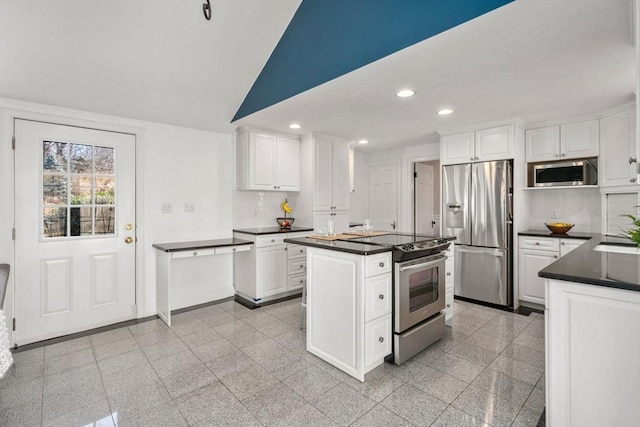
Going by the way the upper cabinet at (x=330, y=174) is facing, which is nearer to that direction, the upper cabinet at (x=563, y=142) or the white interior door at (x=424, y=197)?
the upper cabinet

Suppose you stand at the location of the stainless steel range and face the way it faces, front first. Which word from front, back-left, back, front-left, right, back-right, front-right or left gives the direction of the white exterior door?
back-right

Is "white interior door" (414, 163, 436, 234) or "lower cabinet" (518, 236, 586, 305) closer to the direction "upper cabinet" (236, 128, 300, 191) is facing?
the lower cabinet

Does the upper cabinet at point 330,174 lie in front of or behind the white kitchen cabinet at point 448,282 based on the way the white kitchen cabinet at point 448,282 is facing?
behind

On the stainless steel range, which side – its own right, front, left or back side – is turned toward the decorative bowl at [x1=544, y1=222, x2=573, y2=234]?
left

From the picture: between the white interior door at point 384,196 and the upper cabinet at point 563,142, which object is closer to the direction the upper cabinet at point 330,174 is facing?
the upper cabinet

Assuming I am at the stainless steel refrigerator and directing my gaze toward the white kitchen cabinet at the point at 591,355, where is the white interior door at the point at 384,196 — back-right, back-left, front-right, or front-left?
back-right

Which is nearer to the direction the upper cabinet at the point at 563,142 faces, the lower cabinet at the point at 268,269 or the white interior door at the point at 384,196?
the lower cabinet

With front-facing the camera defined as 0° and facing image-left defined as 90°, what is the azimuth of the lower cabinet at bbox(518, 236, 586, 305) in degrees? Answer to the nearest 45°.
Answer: approximately 45°

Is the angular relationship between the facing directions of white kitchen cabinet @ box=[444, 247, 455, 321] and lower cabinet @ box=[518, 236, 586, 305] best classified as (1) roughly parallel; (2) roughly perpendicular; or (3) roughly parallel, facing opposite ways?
roughly perpendicular
